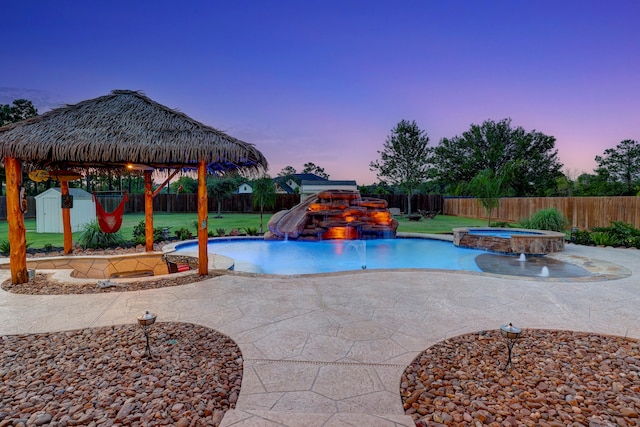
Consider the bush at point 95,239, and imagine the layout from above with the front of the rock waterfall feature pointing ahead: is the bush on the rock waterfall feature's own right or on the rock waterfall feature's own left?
on the rock waterfall feature's own right

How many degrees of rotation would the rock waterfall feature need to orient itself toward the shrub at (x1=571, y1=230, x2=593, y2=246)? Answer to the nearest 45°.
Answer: approximately 90° to its left

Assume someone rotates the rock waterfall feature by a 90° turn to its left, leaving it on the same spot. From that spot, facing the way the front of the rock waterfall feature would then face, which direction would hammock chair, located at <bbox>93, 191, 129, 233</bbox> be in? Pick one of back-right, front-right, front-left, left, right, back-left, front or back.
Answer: back-right

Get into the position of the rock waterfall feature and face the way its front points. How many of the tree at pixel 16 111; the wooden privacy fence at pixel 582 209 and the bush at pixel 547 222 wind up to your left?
2

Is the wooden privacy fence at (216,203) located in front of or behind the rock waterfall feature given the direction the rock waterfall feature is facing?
behind

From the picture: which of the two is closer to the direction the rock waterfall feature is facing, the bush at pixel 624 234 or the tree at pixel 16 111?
the bush

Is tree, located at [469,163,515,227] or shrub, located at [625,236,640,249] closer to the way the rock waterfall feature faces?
the shrub

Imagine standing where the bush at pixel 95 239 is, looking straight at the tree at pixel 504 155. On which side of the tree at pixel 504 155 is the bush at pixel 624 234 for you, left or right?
right

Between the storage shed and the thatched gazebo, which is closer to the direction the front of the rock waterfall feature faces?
the thatched gazebo

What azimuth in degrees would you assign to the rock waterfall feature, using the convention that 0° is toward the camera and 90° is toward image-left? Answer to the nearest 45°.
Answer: approximately 0°

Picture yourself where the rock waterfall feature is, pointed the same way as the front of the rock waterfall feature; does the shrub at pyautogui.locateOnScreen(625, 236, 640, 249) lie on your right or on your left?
on your left

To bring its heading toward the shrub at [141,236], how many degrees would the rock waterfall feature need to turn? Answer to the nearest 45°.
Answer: approximately 45° to its right

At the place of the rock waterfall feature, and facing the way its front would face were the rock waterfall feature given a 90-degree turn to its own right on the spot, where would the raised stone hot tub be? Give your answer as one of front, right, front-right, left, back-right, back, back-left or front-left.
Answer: back-left

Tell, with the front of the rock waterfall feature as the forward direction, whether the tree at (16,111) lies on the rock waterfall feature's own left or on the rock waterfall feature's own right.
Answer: on the rock waterfall feature's own right

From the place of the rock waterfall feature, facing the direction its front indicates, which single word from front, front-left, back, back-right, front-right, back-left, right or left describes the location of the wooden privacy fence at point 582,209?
left

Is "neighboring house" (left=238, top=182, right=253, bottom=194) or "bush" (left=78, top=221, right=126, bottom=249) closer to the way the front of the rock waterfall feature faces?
the bush

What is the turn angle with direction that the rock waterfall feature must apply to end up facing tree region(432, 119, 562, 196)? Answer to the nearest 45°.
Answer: approximately 135° to its left

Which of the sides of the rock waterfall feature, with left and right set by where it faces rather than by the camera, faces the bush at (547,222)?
left
